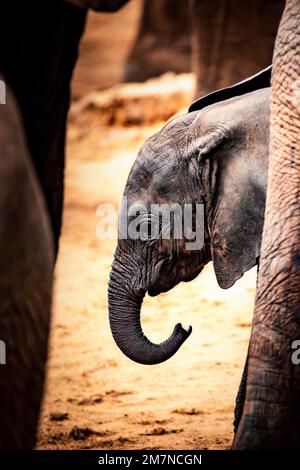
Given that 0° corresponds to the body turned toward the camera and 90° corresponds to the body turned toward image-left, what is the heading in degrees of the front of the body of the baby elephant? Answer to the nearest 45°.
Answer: approximately 90°
